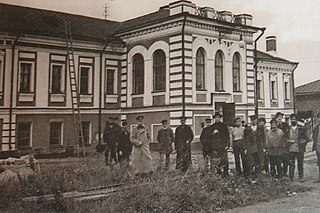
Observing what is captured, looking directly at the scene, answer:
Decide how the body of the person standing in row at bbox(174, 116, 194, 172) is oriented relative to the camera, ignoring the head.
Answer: toward the camera

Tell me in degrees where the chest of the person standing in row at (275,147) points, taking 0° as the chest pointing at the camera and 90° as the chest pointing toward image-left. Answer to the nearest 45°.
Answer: approximately 0°

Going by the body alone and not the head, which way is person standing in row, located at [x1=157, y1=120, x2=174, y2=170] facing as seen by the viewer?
toward the camera

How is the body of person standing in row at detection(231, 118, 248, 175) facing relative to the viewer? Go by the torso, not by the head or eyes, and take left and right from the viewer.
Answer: facing the viewer

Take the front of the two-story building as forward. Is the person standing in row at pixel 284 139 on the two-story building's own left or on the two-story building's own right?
on the two-story building's own left

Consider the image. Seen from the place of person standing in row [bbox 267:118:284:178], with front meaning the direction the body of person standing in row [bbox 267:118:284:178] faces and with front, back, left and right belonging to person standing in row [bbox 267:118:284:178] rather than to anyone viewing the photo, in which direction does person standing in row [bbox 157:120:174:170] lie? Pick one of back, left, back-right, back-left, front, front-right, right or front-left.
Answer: front-right
